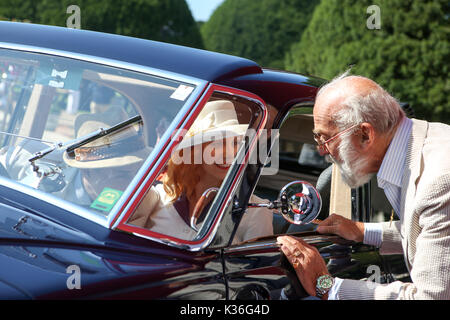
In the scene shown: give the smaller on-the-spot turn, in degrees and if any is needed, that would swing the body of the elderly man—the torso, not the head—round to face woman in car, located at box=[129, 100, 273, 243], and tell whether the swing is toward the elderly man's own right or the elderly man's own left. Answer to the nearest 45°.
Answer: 0° — they already face them

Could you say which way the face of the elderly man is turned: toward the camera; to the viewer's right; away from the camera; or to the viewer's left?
to the viewer's left

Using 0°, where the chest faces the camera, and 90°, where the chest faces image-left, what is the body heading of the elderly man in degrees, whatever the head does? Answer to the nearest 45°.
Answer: approximately 90°
